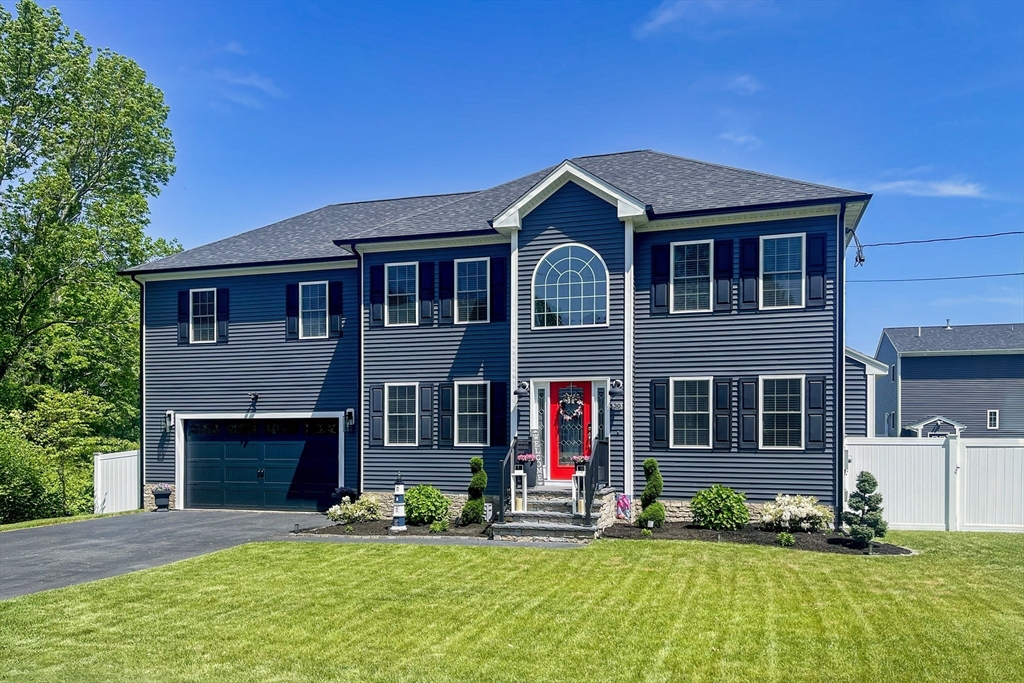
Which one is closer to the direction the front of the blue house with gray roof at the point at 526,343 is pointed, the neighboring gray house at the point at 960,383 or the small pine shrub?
the small pine shrub

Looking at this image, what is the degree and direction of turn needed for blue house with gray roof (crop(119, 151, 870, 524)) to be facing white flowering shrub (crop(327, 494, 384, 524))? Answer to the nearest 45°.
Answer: approximately 90° to its right

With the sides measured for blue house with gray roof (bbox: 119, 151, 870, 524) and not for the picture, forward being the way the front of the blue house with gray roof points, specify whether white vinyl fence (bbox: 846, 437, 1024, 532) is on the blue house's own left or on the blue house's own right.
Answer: on the blue house's own left

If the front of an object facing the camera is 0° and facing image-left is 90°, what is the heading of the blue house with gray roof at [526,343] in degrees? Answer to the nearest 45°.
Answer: approximately 0°
